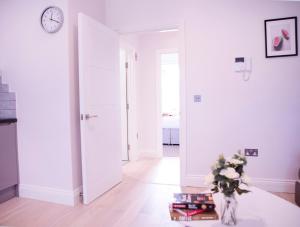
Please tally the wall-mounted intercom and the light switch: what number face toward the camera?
2

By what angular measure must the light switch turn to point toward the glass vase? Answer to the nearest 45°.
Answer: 0° — it already faces it

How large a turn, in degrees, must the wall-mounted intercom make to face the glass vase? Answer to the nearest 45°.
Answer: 0° — it already faces it

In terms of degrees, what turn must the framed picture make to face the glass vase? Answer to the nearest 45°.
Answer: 0° — it already faces it

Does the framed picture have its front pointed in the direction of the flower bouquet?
yes

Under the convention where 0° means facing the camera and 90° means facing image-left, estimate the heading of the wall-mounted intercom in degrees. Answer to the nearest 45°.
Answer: approximately 0°

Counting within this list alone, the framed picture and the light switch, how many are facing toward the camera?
2
